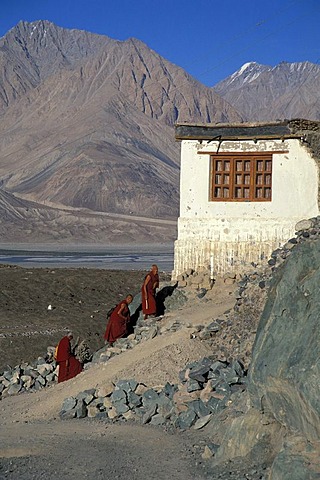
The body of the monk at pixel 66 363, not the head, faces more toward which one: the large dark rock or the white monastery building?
the white monastery building

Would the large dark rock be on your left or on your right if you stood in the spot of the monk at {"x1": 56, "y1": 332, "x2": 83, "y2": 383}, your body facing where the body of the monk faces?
on your right

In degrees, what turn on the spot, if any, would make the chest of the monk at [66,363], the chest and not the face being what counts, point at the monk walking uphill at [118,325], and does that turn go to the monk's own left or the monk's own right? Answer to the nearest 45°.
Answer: approximately 45° to the monk's own left

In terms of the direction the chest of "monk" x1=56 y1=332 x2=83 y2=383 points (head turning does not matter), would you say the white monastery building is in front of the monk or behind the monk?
in front

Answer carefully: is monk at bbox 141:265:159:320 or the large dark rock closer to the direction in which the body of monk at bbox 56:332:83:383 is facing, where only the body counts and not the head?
the monk

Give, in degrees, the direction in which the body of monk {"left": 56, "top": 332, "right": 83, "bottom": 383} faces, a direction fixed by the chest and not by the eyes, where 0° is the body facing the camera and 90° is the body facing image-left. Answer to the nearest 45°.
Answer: approximately 270°
